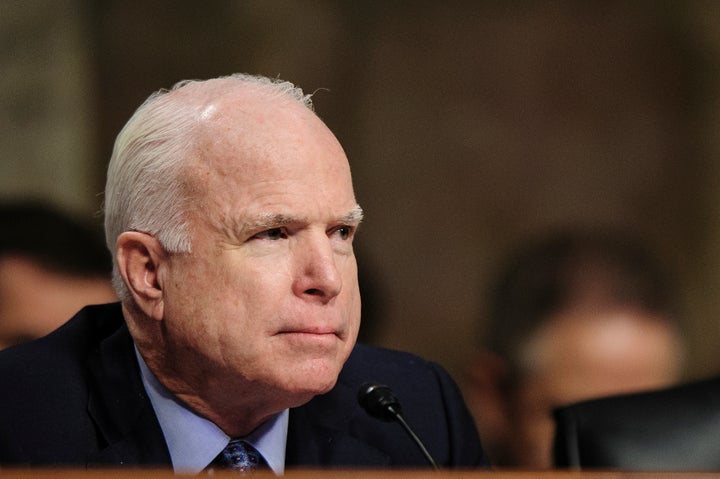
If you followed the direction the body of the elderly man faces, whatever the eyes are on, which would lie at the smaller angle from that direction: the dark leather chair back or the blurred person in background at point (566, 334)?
the dark leather chair back

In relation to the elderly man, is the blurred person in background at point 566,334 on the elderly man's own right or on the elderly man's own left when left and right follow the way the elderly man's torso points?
on the elderly man's own left

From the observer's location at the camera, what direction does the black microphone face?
facing away from the viewer and to the left of the viewer

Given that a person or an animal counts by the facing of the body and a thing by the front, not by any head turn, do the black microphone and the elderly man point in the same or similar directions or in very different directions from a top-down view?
very different directions

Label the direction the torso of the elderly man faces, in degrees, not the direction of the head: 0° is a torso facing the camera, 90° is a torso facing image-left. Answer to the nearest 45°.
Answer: approximately 315°

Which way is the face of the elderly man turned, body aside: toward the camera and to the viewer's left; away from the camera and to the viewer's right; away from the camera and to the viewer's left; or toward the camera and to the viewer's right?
toward the camera and to the viewer's right

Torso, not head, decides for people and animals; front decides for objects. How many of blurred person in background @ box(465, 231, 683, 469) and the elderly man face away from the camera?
0

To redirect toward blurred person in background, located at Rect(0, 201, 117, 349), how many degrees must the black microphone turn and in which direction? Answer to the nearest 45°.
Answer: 0° — it already faces them

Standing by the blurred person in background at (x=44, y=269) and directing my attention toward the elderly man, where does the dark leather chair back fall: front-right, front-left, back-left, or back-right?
front-left

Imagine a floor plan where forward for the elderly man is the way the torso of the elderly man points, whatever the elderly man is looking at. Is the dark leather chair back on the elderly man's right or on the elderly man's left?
on the elderly man's left
